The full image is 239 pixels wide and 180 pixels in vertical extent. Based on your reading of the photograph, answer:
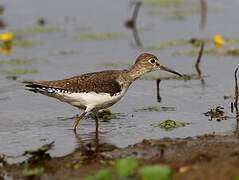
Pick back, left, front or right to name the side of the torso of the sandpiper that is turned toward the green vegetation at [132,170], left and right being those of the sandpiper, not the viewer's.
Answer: right

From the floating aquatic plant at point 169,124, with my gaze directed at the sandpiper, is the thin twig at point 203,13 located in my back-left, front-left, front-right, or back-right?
back-right

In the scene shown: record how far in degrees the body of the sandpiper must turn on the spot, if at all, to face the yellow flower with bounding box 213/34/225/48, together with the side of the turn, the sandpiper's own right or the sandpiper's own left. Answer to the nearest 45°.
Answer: approximately 45° to the sandpiper's own left

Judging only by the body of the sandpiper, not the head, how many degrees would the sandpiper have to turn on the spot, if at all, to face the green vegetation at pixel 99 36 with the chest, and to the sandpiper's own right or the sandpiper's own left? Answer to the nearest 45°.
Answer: approximately 90° to the sandpiper's own left

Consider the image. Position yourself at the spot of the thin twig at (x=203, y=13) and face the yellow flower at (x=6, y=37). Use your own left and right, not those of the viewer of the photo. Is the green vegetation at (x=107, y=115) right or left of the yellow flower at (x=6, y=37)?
left

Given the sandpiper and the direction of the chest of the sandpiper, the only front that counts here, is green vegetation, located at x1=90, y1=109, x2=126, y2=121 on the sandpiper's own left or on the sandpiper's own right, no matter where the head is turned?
on the sandpiper's own left

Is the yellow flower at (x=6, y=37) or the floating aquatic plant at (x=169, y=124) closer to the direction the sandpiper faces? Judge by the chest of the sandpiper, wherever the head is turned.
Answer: the floating aquatic plant

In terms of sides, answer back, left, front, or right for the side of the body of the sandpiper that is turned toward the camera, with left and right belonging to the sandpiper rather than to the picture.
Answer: right
